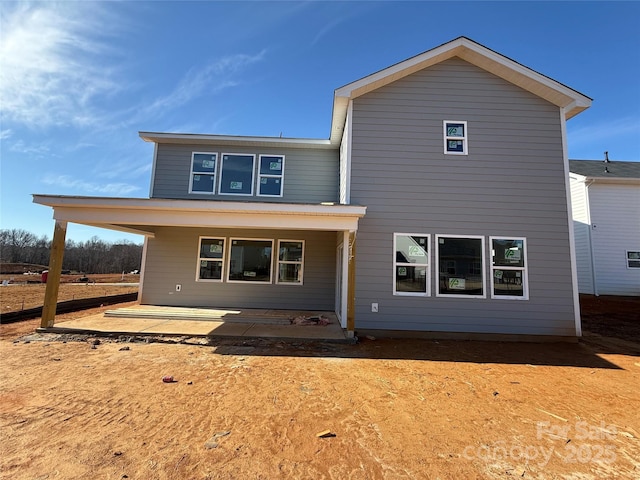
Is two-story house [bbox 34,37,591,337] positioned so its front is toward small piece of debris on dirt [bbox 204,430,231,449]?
no

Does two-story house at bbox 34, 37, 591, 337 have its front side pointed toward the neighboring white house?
no

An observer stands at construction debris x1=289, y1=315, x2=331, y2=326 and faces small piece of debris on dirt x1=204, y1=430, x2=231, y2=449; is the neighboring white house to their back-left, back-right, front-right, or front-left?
back-left

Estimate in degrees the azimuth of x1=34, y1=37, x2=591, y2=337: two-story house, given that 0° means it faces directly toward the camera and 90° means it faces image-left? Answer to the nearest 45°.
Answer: approximately 180°
